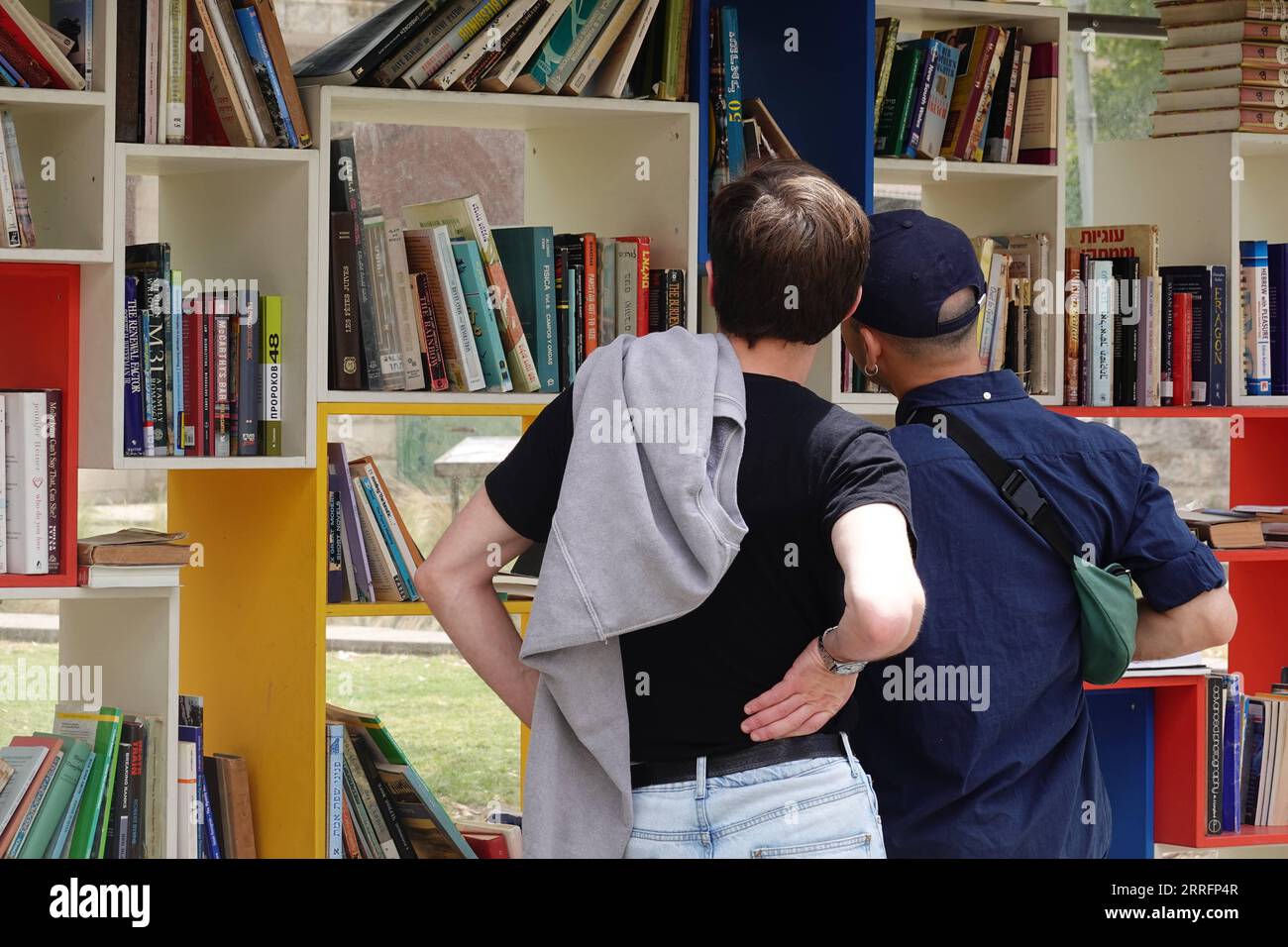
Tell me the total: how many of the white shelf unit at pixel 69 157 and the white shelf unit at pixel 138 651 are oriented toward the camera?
2

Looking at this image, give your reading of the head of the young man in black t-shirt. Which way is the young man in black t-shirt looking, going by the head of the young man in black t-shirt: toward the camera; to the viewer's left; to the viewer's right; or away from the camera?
away from the camera

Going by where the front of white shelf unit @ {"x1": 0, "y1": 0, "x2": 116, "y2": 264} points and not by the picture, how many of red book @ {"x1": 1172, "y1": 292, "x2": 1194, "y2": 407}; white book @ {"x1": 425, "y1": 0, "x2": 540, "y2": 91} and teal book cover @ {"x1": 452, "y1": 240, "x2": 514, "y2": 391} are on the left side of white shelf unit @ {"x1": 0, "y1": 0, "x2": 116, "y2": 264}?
3

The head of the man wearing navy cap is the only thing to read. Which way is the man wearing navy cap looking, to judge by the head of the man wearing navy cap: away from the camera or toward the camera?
away from the camera

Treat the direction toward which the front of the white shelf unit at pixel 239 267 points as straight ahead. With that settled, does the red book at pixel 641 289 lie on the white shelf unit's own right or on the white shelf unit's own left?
on the white shelf unit's own left

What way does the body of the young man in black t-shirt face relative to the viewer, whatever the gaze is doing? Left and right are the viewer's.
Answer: facing away from the viewer
